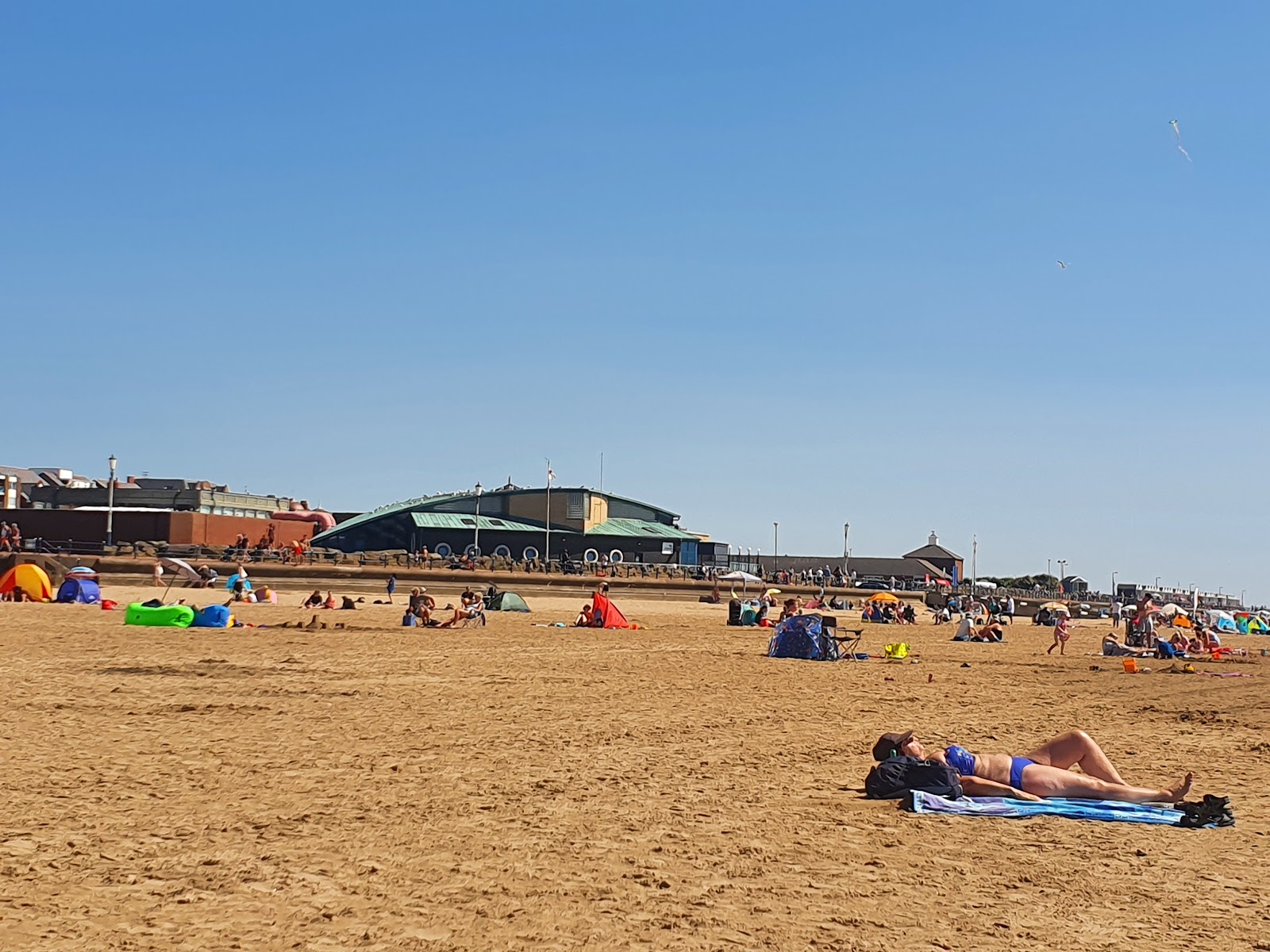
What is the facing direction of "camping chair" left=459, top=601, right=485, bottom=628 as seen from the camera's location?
facing to the left of the viewer

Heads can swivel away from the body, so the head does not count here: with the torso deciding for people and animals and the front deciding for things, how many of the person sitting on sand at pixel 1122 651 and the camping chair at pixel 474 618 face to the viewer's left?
1

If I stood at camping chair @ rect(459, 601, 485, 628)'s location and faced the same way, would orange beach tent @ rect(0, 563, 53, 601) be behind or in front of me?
in front
